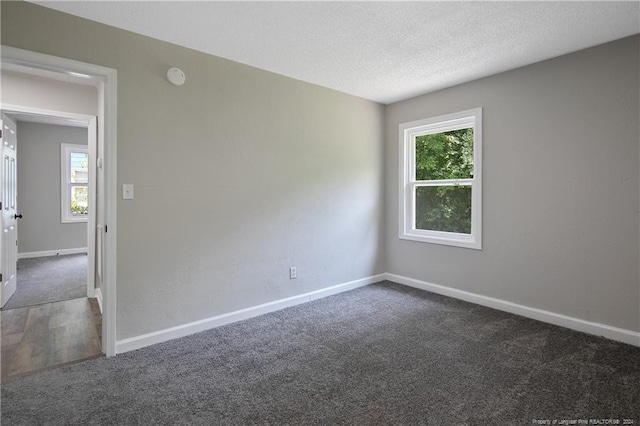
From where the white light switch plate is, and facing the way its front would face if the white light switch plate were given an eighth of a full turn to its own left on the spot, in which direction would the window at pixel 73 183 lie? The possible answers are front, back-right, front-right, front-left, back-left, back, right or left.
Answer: back-left

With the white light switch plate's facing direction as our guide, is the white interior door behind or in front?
behind

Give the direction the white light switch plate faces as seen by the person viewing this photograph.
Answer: facing the viewer
